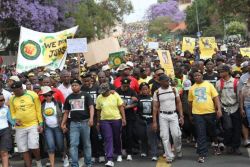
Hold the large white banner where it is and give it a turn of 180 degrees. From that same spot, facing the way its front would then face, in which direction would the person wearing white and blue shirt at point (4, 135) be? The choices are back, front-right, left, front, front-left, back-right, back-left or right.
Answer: back

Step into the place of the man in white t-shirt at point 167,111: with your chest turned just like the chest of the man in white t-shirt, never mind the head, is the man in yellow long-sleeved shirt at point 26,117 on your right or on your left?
on your right

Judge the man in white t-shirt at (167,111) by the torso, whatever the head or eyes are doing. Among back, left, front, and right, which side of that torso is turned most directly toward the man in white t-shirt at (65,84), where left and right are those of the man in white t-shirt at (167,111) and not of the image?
right

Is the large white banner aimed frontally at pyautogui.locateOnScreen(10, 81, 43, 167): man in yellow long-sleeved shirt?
yes

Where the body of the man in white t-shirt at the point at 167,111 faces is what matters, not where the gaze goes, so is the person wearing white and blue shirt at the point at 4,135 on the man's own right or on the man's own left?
on the man's own right

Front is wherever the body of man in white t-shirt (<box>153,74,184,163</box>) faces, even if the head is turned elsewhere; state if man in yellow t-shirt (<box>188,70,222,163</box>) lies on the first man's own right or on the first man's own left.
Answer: on the first man's own left

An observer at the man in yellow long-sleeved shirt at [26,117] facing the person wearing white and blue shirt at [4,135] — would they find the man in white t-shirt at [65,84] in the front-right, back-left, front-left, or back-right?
back-right

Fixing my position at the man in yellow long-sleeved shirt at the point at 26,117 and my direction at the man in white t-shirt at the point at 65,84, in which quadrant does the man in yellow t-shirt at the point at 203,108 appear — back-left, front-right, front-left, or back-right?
front-right

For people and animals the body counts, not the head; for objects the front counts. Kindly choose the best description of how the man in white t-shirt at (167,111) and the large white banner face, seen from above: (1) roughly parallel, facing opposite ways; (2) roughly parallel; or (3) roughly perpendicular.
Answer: roughly parallel

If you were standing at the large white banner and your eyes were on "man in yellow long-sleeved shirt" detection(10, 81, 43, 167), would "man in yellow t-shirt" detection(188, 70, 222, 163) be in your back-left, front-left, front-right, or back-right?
front-left

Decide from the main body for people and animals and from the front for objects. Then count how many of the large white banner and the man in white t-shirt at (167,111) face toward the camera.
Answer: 2

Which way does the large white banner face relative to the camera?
toward the camera

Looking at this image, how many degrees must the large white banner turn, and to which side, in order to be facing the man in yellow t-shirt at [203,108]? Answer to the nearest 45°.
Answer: approximately 45° to its left
